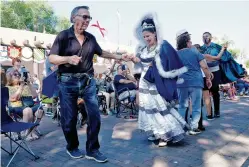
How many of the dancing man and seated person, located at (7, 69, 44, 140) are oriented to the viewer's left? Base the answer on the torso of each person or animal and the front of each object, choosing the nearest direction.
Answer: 0

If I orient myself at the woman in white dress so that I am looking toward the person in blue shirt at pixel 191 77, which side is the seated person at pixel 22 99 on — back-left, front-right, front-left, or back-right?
back-left

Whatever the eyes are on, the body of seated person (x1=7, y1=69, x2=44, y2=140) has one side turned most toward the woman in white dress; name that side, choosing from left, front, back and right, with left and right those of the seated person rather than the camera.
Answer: front

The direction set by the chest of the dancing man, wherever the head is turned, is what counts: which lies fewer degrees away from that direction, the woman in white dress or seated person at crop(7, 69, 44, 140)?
the woman in white dress

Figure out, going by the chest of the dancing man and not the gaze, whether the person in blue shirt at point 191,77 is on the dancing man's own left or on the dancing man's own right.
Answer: on the dancing man's own left

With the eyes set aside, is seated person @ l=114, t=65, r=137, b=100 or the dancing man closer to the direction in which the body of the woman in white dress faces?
the dancing man

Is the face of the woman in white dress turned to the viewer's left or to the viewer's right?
to the viewer's left

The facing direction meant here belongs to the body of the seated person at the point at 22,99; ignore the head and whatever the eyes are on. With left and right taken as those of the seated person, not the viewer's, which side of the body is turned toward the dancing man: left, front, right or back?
front

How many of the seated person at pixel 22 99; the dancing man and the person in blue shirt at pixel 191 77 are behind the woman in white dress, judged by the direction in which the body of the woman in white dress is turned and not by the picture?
1

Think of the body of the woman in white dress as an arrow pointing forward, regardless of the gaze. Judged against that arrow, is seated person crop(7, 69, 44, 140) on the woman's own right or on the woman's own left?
on the woman's own right

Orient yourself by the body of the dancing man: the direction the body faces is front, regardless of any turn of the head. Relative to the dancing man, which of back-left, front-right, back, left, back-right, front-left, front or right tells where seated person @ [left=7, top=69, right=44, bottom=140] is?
back

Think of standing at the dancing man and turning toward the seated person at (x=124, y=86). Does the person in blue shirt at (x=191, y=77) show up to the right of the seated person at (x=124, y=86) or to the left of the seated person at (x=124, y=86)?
right

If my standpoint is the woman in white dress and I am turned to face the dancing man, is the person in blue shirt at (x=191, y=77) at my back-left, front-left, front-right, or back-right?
back-right
